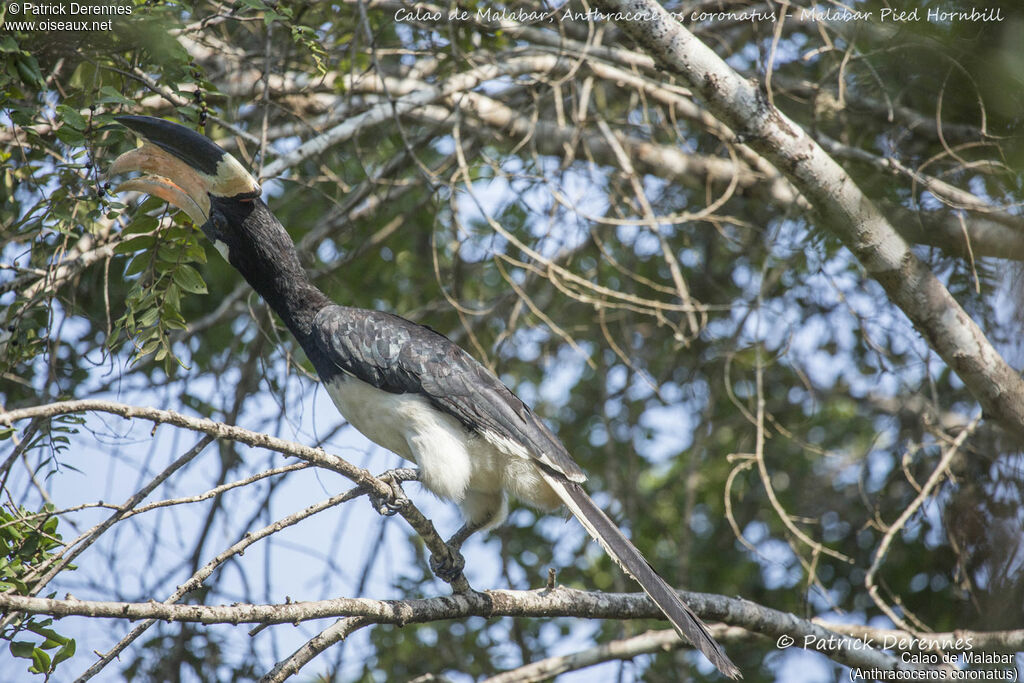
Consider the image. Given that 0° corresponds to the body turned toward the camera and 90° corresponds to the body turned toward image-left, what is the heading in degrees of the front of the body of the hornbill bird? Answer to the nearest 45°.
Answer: approximately 90°

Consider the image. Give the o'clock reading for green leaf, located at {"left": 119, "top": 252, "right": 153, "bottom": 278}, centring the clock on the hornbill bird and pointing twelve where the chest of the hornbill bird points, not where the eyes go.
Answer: The green leaf is roughly at 11 o'clock from the hornbill bird.
